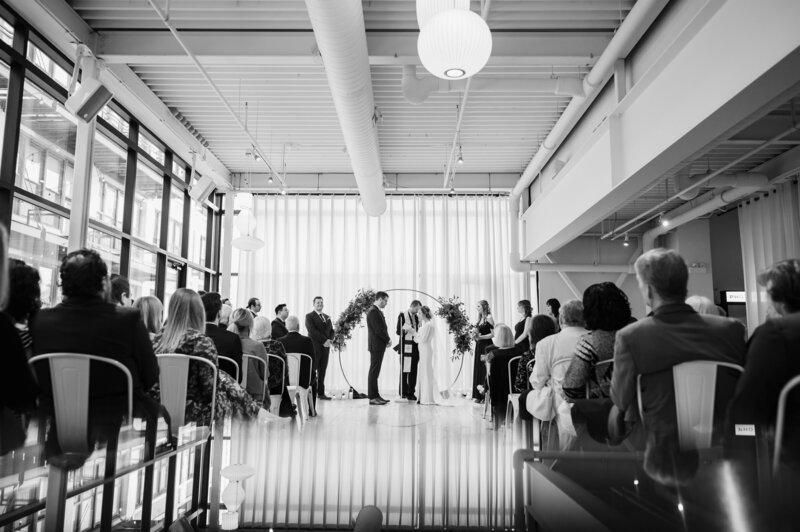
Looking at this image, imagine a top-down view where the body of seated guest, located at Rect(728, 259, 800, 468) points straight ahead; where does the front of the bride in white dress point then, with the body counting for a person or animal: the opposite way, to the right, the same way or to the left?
to the left

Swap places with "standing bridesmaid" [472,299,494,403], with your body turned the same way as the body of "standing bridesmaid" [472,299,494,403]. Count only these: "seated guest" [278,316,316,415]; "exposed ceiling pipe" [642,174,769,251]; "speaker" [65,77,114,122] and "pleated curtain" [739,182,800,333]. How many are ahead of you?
2

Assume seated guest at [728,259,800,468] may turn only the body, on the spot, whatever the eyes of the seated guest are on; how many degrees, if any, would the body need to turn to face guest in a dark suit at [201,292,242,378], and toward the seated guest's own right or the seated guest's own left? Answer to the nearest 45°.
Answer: approximately 45° to the seated guest's own left

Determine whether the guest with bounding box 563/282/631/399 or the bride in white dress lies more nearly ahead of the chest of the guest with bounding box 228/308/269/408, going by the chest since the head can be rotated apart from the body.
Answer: the bride in white dress

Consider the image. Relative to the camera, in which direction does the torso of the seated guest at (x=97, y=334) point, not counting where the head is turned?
away from the camera

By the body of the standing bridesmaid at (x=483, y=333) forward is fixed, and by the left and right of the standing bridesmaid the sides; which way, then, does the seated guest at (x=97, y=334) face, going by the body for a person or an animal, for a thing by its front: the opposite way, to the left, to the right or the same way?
to the right

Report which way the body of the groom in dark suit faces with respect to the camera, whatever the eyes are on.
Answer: to the viewer's right

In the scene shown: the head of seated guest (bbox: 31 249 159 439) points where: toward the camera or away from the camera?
away from the camera

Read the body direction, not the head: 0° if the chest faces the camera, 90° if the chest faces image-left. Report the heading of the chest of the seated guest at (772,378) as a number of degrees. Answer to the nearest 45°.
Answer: approximately 135°

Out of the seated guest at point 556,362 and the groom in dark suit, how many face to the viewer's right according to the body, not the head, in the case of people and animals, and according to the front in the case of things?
1

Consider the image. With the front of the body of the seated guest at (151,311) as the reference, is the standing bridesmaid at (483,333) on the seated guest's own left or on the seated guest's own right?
on the seated guest's own right
